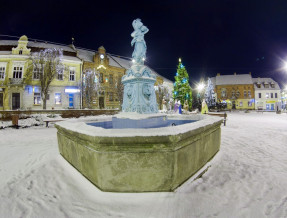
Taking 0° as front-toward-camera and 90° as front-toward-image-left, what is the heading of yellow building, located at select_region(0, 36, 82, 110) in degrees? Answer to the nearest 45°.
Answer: approximately 0°

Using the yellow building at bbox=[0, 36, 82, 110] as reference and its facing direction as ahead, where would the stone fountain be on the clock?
The stone fountain is roughly at 12 o'clock from the yellow building.

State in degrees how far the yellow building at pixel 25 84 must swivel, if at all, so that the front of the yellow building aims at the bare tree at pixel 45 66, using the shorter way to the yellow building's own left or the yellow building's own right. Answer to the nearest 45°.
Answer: approximately 45° to the yellow building's own left

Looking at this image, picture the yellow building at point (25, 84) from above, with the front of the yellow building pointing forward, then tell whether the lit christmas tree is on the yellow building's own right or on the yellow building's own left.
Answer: on the yellow building's own left

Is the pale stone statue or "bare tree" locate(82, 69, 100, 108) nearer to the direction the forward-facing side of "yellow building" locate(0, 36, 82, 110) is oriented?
the pale stone statue

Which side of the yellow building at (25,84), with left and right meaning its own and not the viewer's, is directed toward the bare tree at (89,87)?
left

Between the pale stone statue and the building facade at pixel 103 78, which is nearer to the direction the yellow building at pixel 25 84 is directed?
the pale stone statue

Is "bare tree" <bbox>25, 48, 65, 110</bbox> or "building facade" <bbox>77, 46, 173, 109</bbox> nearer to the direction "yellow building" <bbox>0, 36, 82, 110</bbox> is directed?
the bare tree

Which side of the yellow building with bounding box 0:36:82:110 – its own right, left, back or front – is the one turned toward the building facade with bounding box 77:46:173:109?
left
